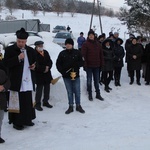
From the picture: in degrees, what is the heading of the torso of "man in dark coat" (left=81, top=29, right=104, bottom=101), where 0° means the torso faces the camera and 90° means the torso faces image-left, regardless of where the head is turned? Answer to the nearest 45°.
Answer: approximately 0°

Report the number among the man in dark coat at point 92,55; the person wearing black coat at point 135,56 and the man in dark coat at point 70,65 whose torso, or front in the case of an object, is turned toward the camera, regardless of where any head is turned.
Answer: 3

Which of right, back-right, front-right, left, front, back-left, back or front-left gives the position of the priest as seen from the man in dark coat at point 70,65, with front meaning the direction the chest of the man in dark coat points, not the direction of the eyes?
front-right

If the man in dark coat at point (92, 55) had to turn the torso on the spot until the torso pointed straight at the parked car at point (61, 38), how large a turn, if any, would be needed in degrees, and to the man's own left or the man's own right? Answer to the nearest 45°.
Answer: approximately 180°

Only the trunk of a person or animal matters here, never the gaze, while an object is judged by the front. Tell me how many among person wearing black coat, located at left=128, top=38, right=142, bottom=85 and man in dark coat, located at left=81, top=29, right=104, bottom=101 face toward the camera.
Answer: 2

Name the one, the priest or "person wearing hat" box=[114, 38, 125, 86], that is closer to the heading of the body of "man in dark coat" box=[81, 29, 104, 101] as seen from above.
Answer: the priest

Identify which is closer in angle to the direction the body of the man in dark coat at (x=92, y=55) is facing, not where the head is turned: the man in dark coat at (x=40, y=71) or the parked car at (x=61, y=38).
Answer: the man in dark coat

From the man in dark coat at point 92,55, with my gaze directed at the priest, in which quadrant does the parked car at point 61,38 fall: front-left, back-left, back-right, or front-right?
back-right
